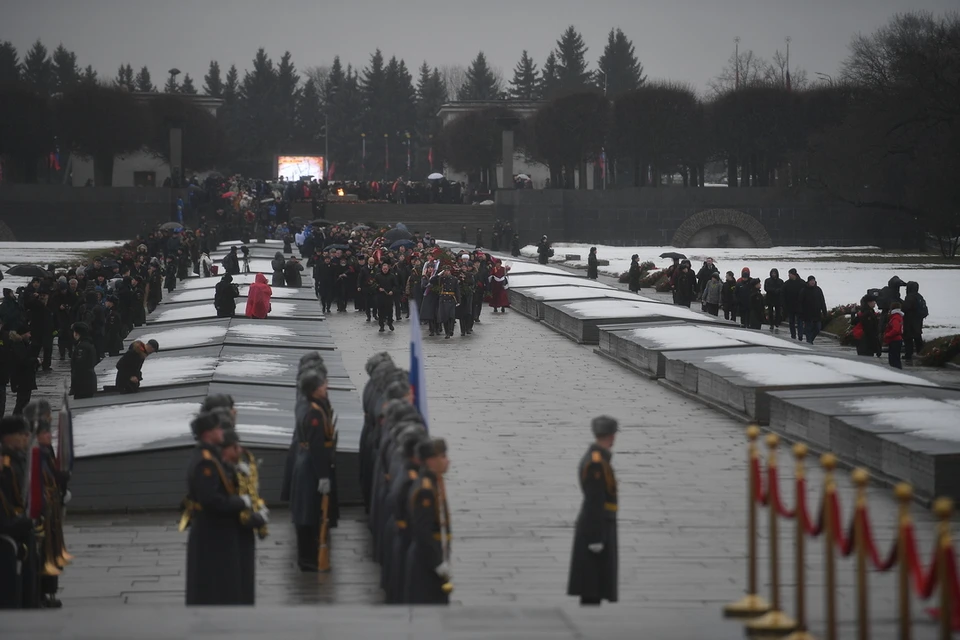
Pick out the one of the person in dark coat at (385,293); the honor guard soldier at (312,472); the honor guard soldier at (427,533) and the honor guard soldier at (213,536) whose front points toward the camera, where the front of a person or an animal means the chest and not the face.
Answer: the person in dark coat

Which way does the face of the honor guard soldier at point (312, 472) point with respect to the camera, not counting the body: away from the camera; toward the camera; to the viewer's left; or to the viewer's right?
to the viewer's right

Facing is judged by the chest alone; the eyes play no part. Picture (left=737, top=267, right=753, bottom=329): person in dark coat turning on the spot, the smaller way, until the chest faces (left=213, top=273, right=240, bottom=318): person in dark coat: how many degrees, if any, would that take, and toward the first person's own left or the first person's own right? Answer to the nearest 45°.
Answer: approximately 45° to the first person's own right

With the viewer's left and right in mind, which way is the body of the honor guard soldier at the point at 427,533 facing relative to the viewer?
facing to the right of the viewer

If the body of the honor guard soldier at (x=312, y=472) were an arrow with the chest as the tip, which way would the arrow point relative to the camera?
to the viewer's right

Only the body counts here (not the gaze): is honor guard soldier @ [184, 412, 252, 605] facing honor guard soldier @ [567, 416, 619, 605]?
yes

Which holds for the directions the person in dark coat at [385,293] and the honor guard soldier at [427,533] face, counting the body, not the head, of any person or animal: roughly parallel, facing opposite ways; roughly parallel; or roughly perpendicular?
roughly perpendicular

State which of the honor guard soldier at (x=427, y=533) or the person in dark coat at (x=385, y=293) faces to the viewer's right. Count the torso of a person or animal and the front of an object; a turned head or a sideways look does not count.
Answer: the honor guard soldier

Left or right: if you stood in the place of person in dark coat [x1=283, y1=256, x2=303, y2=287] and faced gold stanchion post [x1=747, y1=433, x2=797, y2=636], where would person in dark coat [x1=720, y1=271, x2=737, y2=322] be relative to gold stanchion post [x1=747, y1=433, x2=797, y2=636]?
left

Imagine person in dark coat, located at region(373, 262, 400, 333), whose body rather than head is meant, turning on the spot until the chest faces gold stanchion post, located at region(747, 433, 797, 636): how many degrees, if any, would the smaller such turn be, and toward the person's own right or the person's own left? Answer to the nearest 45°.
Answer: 0° — they already face it

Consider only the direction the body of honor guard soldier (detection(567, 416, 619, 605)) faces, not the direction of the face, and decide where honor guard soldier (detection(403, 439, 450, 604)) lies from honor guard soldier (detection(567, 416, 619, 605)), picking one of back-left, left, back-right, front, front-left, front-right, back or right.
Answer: back-right

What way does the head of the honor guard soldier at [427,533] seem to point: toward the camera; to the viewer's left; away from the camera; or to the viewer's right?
to the viewer's right

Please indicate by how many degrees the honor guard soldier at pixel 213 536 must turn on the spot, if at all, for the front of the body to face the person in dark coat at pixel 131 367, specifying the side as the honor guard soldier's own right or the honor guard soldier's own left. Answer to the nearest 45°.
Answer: approximately 90° to the honor guard soldier's own left

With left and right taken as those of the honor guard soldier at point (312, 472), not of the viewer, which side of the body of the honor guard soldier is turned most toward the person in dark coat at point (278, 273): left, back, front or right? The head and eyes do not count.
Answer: left
